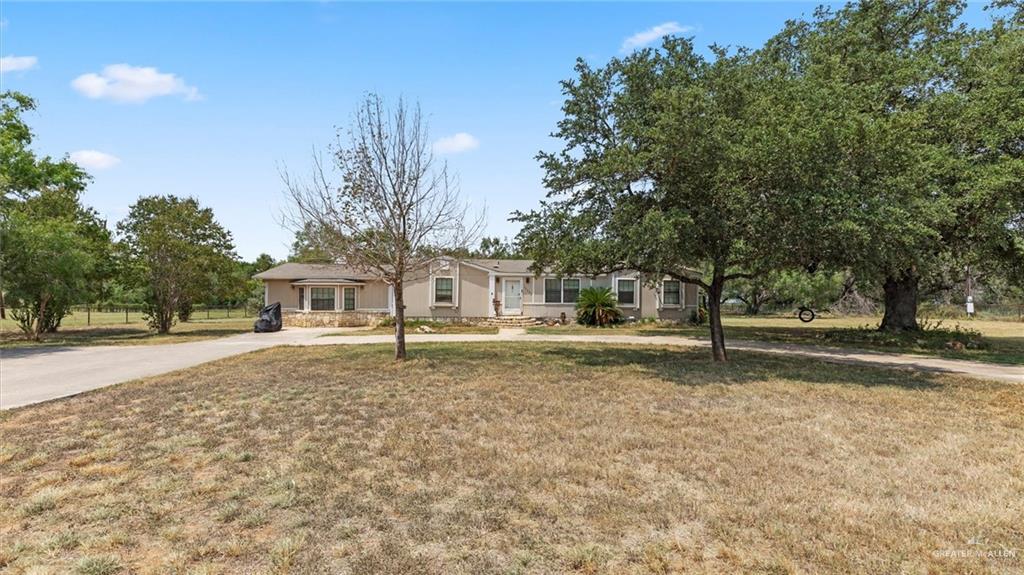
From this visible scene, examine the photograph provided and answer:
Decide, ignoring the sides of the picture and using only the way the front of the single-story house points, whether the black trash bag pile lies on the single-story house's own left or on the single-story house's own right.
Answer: on the single-story house's own right

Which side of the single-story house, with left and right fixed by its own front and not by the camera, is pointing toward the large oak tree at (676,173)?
front

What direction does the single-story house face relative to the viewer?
toward the camera

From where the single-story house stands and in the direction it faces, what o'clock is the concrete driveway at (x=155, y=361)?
The concrete driveway is roughly at 1 o'clock from the single-story house.
